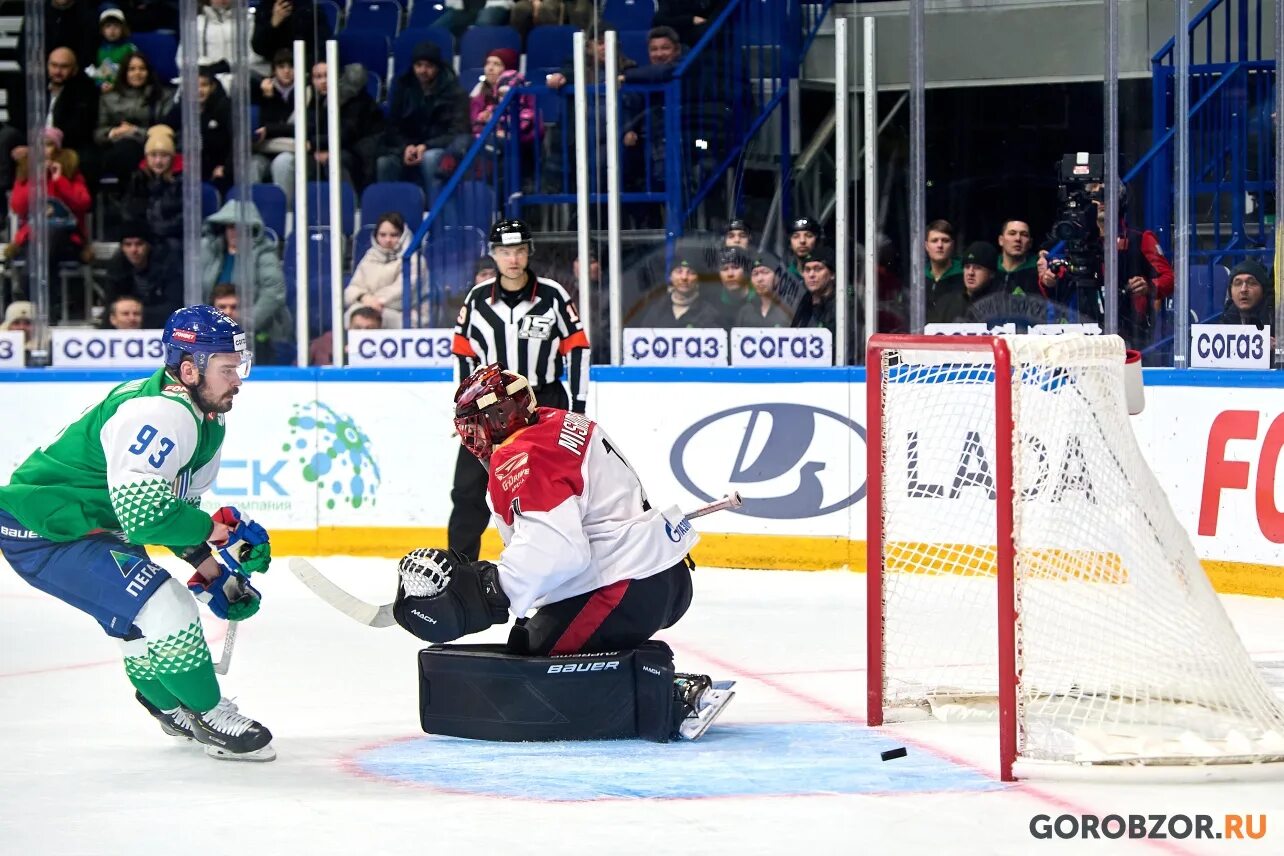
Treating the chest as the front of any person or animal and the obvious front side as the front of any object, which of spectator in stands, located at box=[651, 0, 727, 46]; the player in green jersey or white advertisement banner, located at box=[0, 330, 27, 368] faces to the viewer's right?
the player in green jersey

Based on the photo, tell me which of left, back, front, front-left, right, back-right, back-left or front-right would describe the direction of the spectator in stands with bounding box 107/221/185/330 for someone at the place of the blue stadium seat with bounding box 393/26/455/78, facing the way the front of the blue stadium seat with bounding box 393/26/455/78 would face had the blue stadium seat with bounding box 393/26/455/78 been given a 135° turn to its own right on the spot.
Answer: front-left

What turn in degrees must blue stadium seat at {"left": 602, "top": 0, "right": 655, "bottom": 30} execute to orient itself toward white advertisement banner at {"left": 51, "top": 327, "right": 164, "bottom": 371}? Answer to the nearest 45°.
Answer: approximately 90° to its right

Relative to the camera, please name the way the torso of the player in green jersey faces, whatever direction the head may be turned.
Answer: to the viewer's right

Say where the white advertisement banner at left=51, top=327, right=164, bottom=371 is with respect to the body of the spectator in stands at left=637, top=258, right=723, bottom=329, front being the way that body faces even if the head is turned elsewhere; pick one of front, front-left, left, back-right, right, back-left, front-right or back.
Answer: right

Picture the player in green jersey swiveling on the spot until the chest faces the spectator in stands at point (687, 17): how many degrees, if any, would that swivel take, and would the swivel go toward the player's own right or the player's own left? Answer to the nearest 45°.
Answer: approximately 45° to the player's own left

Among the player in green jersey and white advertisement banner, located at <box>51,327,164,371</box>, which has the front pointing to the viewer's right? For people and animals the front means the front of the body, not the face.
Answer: the player in green jersey

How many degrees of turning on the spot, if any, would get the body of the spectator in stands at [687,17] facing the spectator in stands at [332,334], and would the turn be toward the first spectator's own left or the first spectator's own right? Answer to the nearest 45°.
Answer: approximately 90° to the first spectator's own right

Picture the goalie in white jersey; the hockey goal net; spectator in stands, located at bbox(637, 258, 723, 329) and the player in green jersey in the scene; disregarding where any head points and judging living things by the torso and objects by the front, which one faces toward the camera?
the spectator in stands
